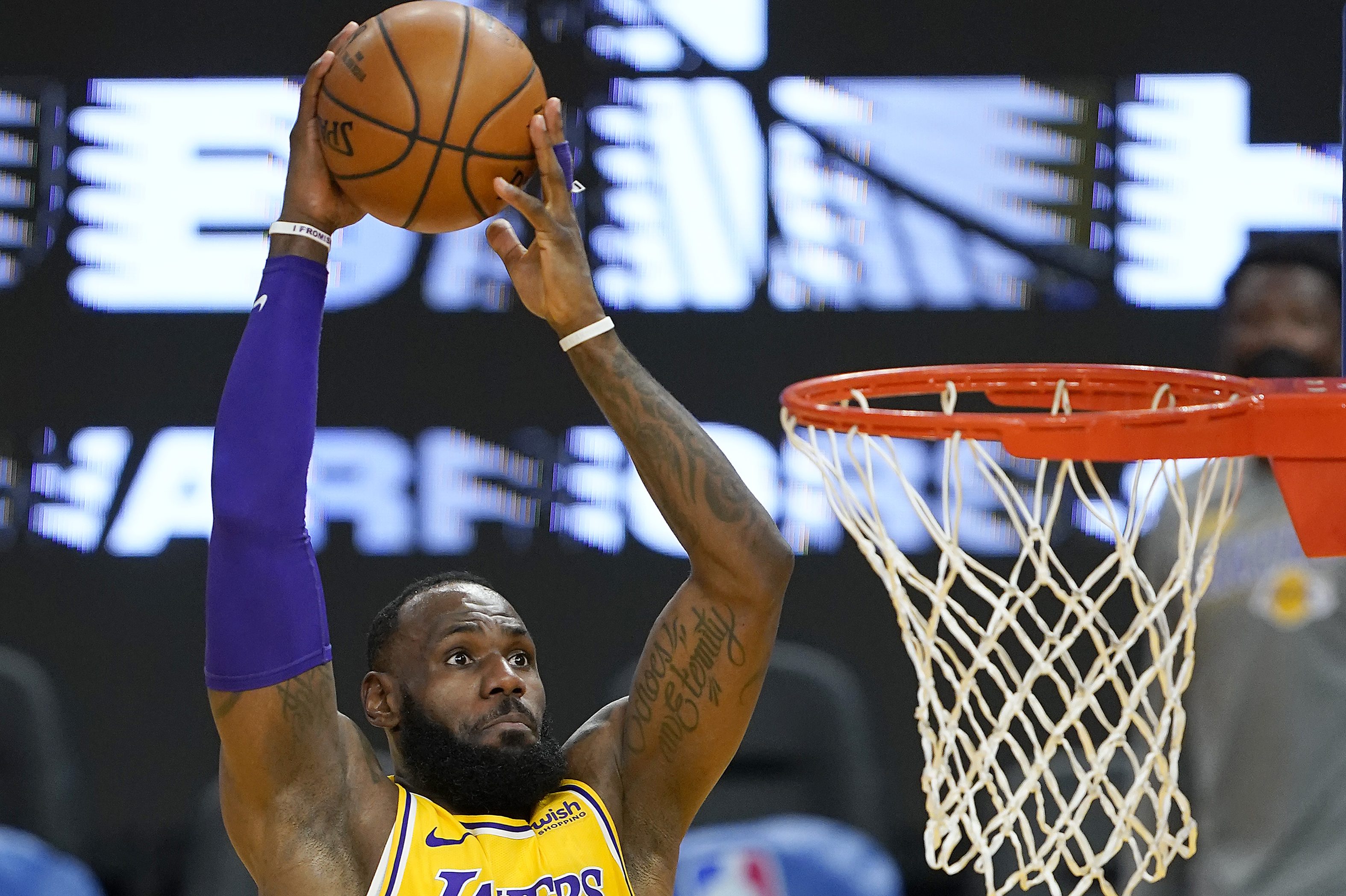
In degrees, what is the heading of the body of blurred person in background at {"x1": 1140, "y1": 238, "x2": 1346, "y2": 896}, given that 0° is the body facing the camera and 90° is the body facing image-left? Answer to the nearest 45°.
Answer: approximately 0°

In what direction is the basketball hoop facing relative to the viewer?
to the viewer's left

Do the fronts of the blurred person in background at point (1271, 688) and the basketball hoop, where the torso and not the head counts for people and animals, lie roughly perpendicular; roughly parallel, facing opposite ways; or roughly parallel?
roughly perpendicular

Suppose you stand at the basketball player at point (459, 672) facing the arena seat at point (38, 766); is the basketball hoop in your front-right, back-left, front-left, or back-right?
back-right

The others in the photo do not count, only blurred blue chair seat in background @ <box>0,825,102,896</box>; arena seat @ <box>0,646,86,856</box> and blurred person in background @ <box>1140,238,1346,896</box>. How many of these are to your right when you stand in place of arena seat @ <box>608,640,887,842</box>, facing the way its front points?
2

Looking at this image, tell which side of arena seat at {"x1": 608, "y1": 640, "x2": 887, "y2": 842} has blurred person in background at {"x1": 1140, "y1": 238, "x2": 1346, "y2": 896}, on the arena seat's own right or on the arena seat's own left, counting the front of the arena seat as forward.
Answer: on the arena seat's own left

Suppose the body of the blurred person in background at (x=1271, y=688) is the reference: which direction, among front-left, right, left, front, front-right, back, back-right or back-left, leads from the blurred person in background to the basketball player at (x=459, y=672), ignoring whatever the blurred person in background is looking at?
front-right
